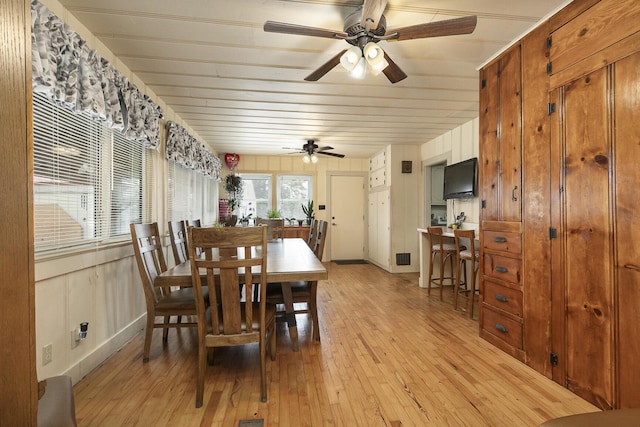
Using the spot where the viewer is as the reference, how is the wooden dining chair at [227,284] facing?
facing away from the viewer

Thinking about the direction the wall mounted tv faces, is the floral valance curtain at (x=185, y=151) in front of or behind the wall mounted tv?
in front

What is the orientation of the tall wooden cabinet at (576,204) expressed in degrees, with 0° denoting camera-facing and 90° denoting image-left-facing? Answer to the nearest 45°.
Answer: approximately 45°

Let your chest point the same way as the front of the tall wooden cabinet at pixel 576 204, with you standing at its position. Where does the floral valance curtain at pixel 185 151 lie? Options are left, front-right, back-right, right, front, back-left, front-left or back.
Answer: front-right

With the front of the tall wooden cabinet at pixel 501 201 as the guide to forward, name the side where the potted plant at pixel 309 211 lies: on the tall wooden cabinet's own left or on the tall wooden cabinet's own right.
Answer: on the tall wooden cabinet's own right

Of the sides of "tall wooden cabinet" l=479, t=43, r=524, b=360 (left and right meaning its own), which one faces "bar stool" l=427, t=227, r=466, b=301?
right

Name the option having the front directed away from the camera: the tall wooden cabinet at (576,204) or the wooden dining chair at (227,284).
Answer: the wooden dining chair

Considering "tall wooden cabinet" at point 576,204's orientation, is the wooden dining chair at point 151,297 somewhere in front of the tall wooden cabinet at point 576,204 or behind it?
in front

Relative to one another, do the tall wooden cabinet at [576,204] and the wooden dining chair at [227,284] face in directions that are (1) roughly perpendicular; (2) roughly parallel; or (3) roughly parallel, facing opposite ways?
roughly perpendicular

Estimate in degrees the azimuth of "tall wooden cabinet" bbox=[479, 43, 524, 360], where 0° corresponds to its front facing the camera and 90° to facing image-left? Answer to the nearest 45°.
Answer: approximately 45°

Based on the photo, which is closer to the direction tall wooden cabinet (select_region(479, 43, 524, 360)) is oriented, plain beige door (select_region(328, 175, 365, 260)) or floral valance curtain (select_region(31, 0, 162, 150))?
the floral valance curtain

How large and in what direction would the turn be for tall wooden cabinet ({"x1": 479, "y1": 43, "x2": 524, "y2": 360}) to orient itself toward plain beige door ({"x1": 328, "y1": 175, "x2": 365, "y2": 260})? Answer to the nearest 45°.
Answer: approximately 90° to its right
